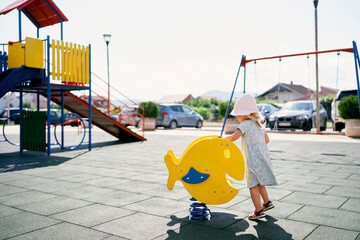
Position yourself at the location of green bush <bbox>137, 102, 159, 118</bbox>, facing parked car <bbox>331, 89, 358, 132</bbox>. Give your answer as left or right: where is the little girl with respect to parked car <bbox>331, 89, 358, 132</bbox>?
right

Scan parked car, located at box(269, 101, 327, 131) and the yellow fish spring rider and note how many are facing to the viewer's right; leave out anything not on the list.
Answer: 1

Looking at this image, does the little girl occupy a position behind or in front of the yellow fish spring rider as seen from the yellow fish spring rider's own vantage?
in front

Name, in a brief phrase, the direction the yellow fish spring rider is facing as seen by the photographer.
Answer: facing to the right of the viewer

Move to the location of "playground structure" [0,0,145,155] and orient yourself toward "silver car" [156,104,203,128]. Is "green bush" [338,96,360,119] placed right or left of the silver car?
right

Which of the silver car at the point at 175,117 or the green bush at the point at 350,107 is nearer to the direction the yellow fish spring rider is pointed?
the green bush

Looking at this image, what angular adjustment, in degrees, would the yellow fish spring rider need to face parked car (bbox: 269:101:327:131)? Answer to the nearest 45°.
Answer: approximately 90° to its left

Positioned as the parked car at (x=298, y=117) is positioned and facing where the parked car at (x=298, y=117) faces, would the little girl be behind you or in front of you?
in front

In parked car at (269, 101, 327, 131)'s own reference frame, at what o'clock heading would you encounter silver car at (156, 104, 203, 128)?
The silver car is roughly at 2 o'clock from the parked car.

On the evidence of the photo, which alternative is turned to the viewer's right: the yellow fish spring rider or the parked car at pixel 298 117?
the yellow fish spring rider

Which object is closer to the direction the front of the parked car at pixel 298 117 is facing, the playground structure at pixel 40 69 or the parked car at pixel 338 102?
the playground structure

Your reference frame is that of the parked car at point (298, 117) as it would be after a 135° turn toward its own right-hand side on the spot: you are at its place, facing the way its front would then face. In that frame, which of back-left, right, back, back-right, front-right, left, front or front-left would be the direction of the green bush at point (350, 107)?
back-right
